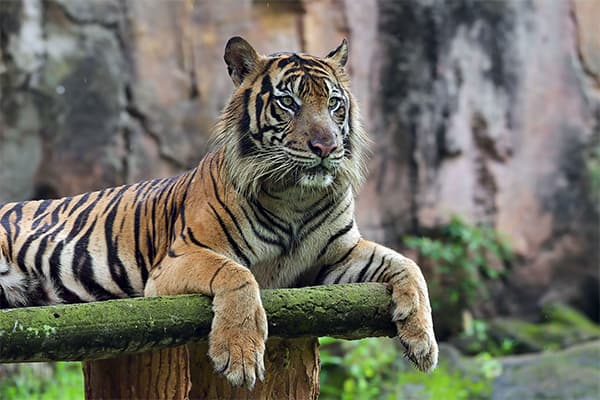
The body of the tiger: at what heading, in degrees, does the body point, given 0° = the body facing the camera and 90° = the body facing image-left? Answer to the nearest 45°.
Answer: approximately 315°

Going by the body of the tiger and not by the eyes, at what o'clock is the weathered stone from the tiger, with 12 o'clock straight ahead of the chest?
The weathered stone is roughly at 9 o'clock from the tiger.
